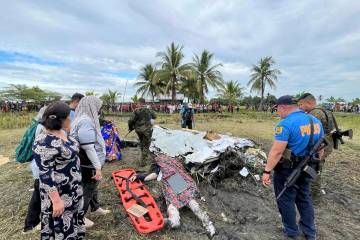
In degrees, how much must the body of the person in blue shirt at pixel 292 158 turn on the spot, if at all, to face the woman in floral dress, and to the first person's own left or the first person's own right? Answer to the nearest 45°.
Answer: approximately 90° to the first person's own left

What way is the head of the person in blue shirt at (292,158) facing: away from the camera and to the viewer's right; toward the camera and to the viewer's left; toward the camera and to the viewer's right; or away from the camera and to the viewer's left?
away from the camera and to the viewer's left

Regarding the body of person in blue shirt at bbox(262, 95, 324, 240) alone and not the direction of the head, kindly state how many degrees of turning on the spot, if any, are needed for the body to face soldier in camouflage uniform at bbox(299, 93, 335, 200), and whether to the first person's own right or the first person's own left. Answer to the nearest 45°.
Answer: approximately 45° to the first person's own right

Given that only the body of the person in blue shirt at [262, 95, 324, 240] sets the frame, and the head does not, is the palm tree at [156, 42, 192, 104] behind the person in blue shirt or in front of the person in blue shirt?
in front

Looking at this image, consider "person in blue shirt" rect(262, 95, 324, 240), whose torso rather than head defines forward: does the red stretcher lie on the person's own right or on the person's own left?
on the person's own left

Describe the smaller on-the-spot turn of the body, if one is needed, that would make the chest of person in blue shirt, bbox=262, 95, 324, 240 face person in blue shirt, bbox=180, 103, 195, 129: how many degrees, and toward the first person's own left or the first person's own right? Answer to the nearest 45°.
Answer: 0° — they already face them

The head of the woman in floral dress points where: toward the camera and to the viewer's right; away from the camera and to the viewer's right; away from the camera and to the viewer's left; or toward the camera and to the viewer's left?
away from the camera and to the viewer's right

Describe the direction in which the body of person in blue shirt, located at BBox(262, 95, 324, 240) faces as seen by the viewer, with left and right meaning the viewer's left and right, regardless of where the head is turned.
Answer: facing away from the viewer and to the left of the viewer
